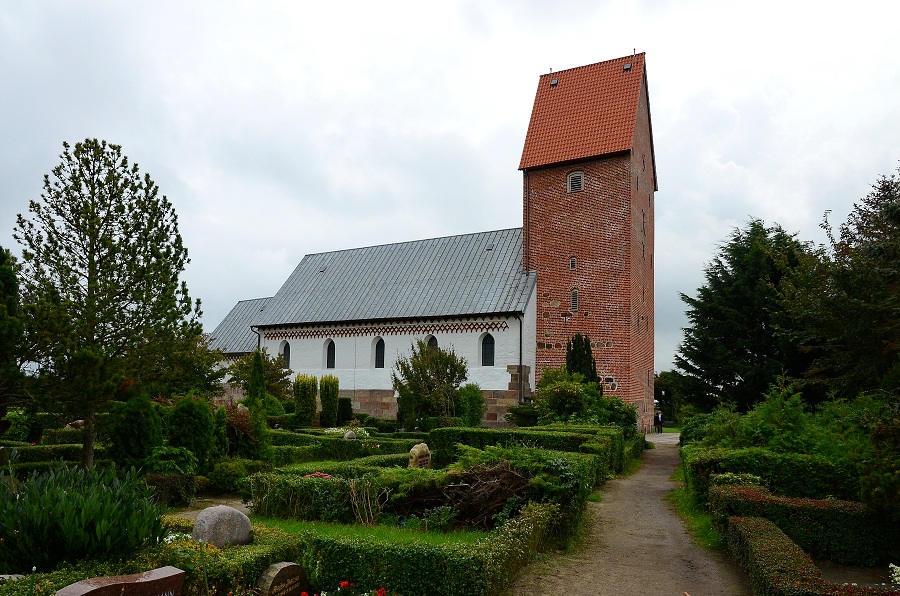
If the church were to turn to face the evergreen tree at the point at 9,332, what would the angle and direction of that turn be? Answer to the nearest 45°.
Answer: approximately 135° to its right

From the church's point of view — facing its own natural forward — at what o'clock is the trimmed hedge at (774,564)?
The trimmed hedge is roughly at 3 o'clock from the church.

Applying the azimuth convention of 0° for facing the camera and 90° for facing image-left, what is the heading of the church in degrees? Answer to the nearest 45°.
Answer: approximately 270°

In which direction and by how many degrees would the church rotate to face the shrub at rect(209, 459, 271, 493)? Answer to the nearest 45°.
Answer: approximately 45° to its right

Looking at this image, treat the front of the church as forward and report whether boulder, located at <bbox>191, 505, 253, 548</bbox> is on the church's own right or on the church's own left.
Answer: on the church's own right

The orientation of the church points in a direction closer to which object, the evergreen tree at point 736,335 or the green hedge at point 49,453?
the evergreen tree

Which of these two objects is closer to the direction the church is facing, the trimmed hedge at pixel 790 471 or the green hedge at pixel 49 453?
the trimmed hedge

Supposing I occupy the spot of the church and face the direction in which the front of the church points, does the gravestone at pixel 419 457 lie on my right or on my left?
on my right
